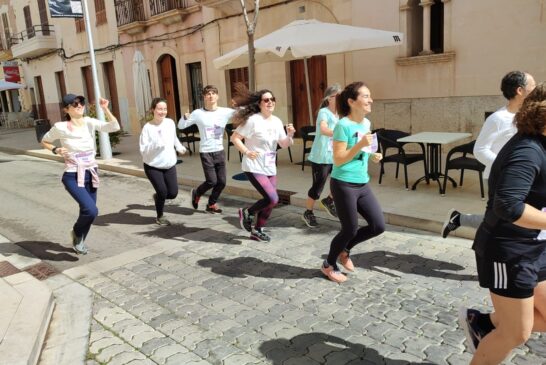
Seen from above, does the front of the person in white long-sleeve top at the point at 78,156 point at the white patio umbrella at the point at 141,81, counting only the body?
no

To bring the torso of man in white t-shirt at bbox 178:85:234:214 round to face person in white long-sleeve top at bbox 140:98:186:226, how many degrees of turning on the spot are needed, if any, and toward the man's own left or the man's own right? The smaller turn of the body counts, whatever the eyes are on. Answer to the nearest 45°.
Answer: approximately 90° to the man's own right

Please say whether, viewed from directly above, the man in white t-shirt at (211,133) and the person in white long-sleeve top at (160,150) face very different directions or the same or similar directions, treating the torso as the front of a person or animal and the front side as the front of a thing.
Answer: same or similar directions

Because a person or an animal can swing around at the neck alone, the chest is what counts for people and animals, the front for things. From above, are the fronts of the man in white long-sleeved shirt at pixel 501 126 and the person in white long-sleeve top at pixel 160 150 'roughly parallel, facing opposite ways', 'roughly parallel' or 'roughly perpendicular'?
roughly parallel

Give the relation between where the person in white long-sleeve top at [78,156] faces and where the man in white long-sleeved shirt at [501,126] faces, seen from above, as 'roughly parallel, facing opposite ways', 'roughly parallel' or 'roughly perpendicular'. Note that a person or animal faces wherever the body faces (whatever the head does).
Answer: roughly parallel

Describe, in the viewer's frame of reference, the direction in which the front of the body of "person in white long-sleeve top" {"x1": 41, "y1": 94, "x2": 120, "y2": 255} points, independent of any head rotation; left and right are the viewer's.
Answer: facing the viewer and to the right of the viewer

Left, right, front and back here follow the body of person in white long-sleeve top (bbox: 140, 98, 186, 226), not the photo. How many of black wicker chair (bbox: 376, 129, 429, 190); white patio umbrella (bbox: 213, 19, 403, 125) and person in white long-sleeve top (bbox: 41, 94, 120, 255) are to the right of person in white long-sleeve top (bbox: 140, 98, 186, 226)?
1

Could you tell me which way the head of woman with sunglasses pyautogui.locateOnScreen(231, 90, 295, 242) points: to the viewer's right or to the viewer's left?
to the viewer's right

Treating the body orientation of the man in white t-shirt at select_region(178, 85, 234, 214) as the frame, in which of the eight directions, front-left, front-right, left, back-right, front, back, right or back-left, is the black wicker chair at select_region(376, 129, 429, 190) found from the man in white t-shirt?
front-left

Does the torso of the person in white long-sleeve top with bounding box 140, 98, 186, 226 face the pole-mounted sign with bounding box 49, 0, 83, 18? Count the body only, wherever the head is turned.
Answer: no

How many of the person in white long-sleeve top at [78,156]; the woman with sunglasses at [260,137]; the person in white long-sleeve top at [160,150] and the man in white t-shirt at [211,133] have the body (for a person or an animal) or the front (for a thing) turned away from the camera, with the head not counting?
0
